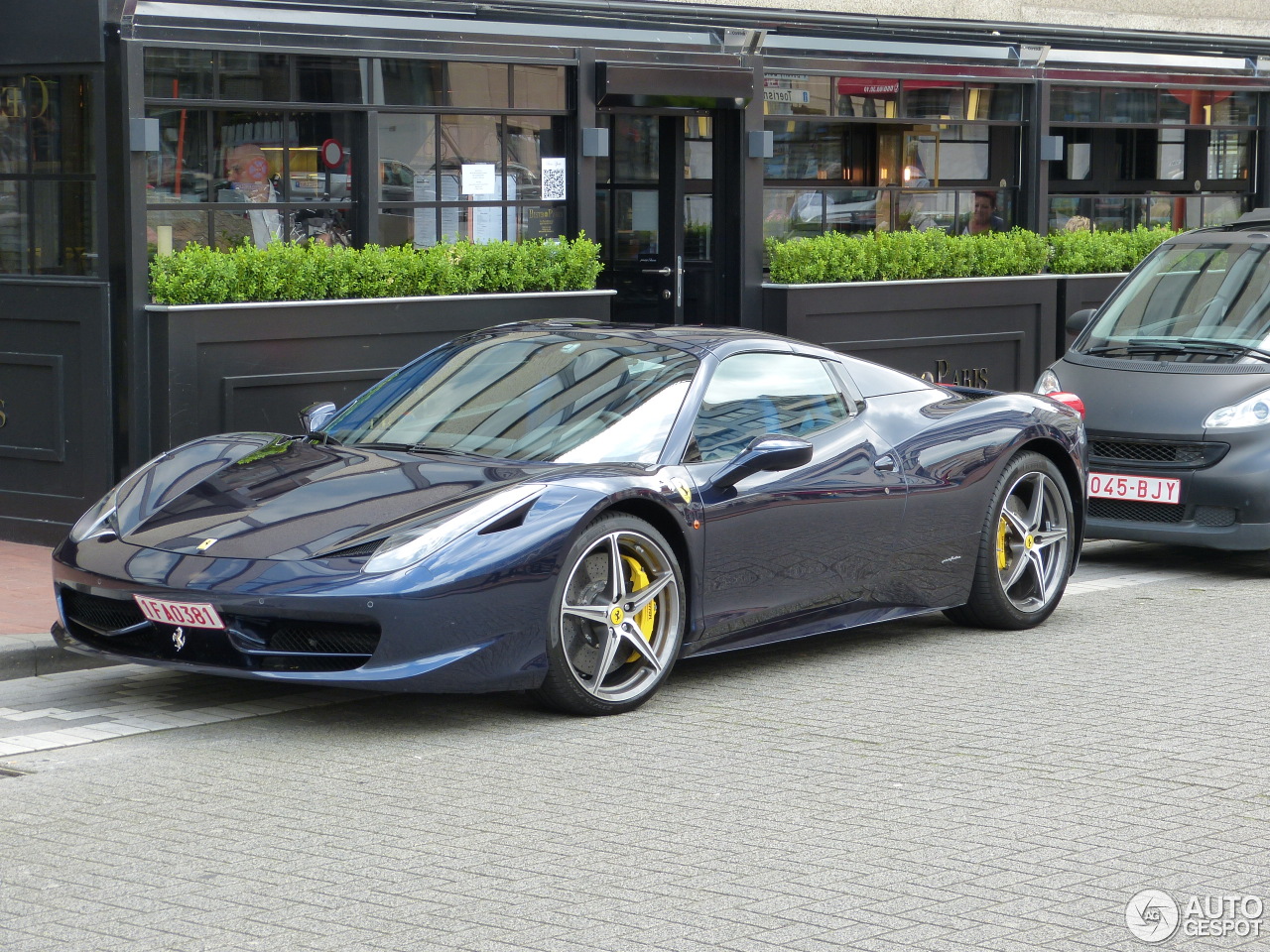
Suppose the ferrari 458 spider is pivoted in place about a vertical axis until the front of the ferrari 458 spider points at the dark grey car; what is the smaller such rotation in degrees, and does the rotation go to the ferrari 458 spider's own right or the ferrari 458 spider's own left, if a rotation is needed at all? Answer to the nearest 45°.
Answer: approximately 180°

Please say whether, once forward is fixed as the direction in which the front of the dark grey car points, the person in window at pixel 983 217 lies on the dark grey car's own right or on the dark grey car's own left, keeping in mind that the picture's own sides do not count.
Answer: on the dark grey car's own right

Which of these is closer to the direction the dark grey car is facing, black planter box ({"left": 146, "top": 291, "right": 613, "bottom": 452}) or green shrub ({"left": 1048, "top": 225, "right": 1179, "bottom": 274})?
the black planter box

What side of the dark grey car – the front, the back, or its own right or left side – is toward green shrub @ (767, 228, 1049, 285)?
right

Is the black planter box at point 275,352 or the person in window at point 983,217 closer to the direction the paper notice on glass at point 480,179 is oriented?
the black planter box

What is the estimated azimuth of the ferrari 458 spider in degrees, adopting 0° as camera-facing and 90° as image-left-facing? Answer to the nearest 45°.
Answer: approximately 45°
